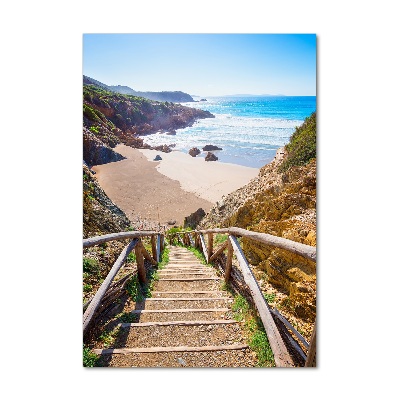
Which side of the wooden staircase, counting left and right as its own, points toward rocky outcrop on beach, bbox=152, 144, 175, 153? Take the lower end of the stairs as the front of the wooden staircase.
front

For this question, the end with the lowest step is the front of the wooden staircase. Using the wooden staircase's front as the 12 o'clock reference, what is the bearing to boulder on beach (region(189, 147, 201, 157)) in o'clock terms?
The boulder on beach is roughly at 12 o'clock from the wooden staircase.

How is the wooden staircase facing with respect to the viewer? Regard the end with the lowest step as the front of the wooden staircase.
away from the camera

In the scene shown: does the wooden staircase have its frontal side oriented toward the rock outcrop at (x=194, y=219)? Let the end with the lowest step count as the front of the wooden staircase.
yes

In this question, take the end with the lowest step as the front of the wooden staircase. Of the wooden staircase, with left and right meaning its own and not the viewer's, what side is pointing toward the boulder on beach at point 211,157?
front
